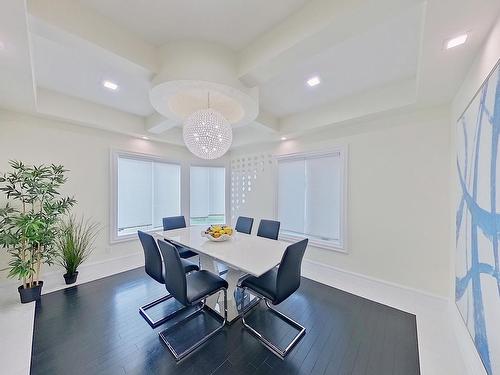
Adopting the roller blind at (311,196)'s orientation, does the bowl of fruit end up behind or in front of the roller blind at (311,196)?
in front

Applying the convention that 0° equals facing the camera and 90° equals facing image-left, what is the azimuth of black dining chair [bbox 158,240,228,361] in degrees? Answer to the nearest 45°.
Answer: approximately 225°

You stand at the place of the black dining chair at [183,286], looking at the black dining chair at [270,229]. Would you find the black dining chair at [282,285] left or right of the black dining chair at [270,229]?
right

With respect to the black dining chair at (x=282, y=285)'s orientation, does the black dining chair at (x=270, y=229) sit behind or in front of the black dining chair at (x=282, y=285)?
in front

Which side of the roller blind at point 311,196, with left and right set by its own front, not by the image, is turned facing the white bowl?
front

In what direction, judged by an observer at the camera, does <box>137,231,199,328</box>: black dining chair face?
facing away from the viewer and to the right of the viewer

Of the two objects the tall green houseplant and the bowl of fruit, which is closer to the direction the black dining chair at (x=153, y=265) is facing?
the bowl of fruit

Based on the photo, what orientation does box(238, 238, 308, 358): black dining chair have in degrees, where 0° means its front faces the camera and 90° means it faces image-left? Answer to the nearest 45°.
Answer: approximately 135°

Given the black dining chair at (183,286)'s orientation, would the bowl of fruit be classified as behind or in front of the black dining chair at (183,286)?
in front

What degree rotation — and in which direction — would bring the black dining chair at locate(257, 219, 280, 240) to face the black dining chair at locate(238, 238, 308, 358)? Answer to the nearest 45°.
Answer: approximately 45° to its left

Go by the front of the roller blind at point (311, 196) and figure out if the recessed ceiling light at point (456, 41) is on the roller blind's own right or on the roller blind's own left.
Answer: on the roller blind's own left

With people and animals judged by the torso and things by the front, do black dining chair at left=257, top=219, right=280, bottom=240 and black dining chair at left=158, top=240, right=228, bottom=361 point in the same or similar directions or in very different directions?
very different directions
